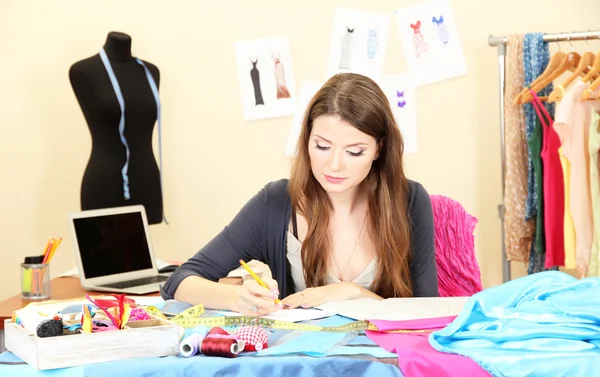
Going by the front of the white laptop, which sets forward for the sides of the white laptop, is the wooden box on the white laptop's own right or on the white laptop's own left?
on the white laptop's own right

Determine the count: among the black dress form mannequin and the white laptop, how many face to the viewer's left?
0

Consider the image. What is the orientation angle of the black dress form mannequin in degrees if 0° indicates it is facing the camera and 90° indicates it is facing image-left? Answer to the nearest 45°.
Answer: approximately 315°

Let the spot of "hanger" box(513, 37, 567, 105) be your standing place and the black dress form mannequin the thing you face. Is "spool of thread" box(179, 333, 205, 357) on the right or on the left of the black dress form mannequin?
left

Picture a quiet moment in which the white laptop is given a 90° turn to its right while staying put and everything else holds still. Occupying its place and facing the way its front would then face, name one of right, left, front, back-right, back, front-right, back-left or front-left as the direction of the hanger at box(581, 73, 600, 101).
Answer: back-left

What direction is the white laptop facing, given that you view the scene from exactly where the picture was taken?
facing the viewer and to the right of the viewer

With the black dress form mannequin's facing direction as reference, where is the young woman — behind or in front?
in front

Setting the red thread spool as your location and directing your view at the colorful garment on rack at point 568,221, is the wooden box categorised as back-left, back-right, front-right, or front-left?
back-left

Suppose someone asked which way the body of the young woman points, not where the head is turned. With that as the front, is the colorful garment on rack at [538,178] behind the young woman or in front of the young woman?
behind

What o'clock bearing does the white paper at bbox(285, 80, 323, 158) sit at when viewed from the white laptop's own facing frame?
The white paper is roughly at 9 o'clock from the white laptop.

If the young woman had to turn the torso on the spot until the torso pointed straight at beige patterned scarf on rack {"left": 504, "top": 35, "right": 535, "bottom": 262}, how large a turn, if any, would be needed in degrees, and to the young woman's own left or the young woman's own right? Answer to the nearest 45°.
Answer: approximately 135° to the young woman's own left

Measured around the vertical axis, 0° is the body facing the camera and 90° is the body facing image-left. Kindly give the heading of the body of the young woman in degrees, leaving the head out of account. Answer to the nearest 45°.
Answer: approximately 0°

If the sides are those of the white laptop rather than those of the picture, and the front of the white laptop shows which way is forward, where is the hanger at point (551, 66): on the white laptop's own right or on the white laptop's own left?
on the white laptop's own left

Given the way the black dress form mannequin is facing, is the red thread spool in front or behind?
in front

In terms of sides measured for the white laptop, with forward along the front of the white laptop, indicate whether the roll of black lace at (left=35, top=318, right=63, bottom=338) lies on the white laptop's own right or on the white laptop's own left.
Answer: on the white laptop's own right
